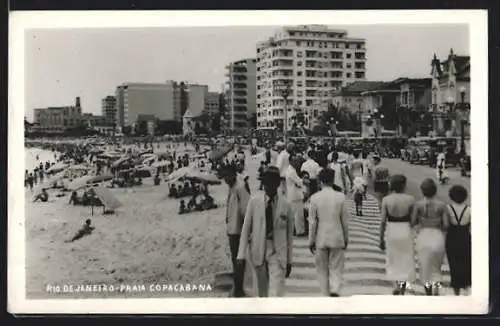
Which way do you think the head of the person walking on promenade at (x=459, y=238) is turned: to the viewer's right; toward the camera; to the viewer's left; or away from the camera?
away from the camera

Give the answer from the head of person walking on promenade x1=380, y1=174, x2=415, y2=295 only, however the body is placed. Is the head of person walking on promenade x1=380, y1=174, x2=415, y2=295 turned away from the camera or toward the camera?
away from the camera

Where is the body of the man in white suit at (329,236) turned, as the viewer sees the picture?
away from the camera

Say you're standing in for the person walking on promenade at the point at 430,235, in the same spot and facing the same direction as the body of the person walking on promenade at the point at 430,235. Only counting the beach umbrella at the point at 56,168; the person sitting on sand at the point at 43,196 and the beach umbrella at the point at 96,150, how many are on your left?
3

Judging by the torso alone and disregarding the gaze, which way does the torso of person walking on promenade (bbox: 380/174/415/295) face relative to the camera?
away from the camera

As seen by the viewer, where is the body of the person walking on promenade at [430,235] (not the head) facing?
away from the camera

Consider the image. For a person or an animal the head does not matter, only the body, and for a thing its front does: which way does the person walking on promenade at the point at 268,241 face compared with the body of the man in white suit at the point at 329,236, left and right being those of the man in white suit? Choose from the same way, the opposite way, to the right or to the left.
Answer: the opposite way

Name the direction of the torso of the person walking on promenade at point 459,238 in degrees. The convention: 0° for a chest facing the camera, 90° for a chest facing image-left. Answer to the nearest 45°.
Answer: approximately 180°
